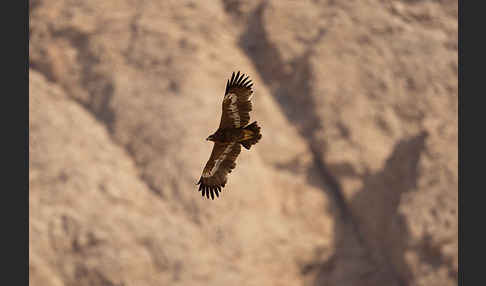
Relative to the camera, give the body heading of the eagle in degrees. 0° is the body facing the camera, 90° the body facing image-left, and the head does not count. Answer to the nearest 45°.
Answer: approximately 90°
